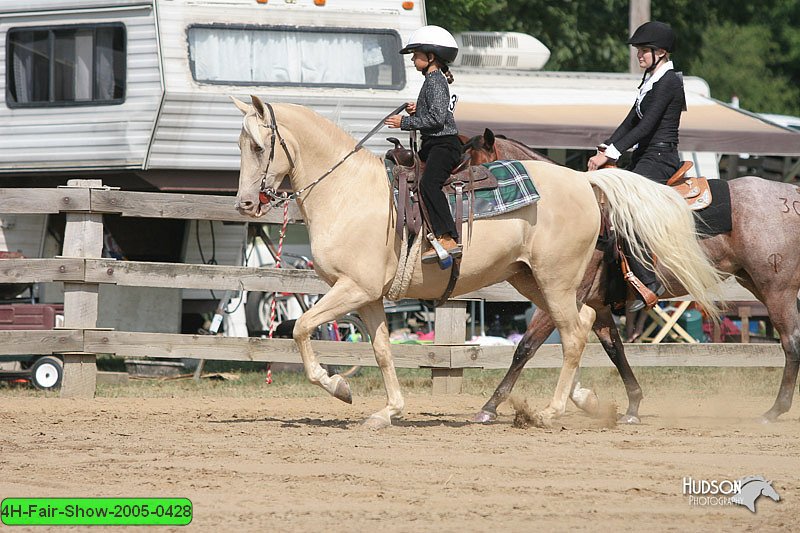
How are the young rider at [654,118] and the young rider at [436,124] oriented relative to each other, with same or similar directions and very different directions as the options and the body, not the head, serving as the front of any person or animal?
same or similar directions

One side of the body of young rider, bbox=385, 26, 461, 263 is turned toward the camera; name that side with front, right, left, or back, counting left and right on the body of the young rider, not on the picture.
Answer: left

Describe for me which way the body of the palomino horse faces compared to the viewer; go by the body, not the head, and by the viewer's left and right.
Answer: facing to the left of the viewer

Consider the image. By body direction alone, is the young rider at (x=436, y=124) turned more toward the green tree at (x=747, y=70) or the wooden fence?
the wooden fence

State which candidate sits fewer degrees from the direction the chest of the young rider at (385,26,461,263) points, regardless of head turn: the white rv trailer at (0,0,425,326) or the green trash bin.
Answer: the white rv trailer

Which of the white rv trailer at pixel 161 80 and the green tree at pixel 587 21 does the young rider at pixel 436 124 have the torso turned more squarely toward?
the white rv trailer

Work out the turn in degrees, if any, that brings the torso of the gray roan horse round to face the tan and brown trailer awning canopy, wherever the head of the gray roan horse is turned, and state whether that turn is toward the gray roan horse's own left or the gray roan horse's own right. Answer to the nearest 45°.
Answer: approximately 90° to the gray roan horse's own right

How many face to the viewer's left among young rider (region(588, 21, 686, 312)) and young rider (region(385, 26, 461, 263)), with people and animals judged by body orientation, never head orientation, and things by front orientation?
2

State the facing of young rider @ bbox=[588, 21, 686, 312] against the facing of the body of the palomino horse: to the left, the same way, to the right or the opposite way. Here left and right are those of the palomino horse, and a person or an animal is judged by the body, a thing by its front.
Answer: the same way

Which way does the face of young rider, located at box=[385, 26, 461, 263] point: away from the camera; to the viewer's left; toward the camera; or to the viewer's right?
to the viewer's left

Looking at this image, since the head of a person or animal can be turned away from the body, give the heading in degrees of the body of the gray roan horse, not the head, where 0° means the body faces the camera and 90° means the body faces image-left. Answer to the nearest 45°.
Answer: approximately 90°

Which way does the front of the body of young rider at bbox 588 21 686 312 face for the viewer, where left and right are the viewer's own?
facing to the left of the viewer

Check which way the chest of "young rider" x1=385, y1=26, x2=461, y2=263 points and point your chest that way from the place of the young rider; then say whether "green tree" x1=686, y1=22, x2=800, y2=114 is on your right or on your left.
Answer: on your right

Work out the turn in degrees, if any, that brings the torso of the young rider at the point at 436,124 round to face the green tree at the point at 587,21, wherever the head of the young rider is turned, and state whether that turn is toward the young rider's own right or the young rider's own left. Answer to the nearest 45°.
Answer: approximately 90° to the young rider's own right

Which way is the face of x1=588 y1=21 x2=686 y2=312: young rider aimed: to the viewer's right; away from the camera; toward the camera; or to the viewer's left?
to the viewer's left

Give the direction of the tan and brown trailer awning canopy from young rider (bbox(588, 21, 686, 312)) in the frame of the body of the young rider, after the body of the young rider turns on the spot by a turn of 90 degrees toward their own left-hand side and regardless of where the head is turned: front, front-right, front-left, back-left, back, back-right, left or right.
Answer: back
